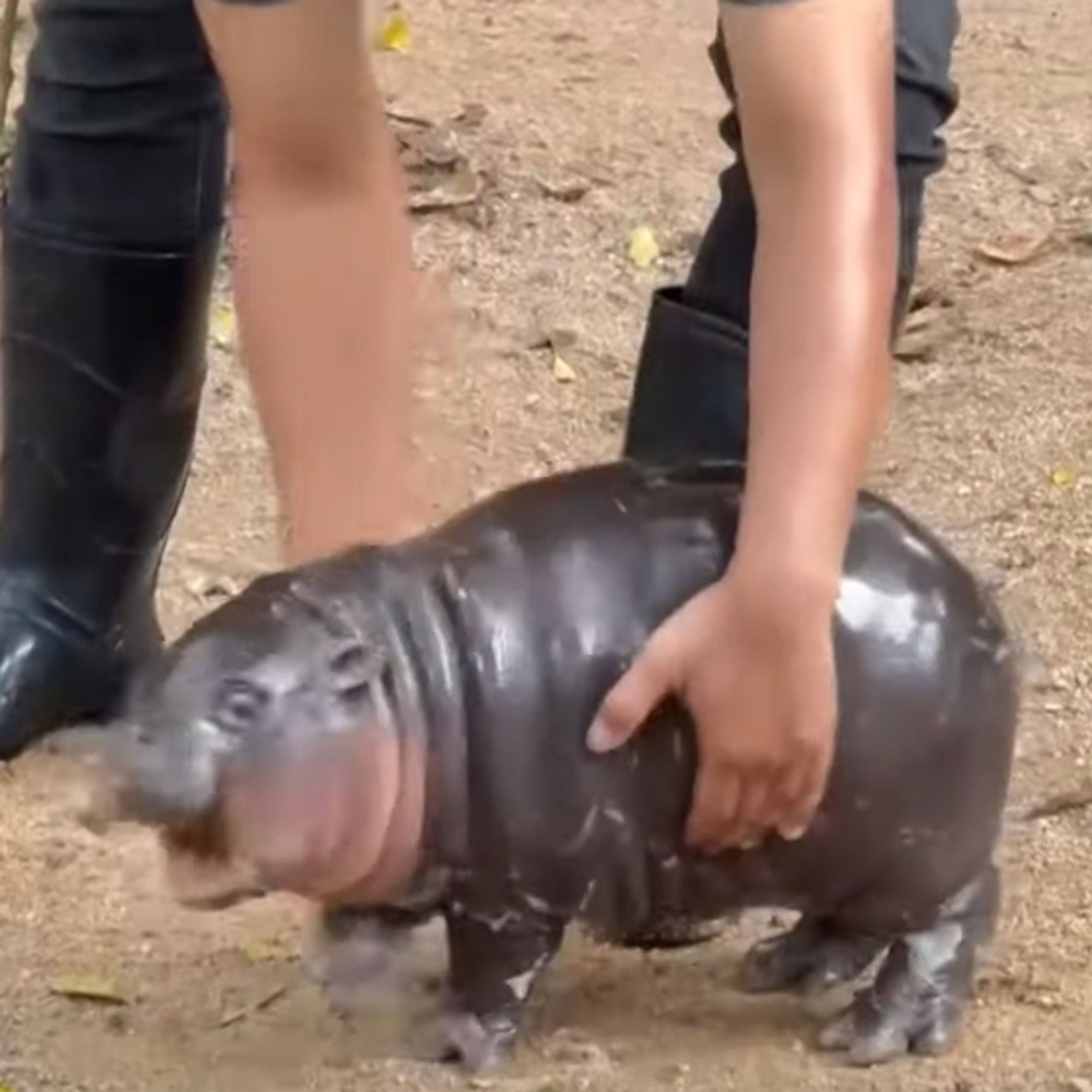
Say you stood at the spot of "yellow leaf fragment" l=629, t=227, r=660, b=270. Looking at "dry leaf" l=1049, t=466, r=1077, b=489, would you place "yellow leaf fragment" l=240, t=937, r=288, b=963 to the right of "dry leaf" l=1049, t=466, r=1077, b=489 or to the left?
right

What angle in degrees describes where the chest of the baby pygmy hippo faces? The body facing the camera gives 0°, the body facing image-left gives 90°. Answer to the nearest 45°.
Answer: approximately 90°

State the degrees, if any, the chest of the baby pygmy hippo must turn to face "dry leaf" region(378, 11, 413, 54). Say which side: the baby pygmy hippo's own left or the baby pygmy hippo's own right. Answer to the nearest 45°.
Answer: approximately 90° to the baby pygmy hippo's own right

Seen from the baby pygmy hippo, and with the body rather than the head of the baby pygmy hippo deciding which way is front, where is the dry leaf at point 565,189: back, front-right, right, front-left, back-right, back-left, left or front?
right

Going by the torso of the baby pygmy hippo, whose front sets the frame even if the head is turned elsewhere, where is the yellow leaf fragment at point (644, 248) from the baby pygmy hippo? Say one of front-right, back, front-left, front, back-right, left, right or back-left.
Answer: right

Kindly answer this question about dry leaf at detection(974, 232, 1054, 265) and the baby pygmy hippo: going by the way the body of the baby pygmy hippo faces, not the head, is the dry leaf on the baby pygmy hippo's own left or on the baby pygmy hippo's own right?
on the baby pygmy hippo's own right

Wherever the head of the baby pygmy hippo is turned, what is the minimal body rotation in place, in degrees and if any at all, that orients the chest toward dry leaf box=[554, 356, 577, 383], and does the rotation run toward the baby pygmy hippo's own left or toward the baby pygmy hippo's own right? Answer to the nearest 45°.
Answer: approximately 90° to the baby pygmy hippo's own right

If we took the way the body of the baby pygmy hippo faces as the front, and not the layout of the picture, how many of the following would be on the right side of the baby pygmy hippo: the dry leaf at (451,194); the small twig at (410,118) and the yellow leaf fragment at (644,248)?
3

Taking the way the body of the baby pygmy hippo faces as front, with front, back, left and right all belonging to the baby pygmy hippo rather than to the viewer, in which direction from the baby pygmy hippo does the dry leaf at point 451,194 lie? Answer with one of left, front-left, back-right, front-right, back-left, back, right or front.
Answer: right

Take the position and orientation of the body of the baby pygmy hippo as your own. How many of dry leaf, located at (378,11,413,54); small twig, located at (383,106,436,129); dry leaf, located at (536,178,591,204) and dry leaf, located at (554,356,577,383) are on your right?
4

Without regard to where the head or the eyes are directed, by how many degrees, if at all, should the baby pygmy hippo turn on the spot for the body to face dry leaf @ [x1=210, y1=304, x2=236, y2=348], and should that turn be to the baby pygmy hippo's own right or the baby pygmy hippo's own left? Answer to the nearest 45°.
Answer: approximately 90° to the baby pygmy hippo's own right
